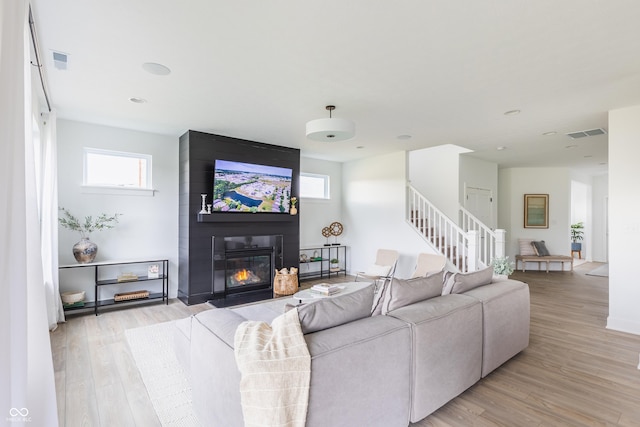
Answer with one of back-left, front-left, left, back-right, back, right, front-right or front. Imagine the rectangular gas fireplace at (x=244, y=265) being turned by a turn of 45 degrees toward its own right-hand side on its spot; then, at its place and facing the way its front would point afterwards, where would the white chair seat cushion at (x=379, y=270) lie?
left

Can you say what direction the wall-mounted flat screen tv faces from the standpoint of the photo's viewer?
facing the viewer and to the right of the viewer

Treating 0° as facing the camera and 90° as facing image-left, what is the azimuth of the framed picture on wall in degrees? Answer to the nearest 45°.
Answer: approximately 0°

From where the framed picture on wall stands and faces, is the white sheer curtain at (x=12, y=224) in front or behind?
in front

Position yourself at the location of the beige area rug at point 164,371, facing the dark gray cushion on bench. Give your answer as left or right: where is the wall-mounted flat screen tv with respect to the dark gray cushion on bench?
left

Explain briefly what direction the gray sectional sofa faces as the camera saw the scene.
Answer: facing away from the viewer and to the left of the viewer

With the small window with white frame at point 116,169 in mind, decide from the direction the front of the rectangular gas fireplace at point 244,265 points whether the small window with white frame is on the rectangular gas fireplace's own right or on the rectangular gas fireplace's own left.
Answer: on the rectangular gas fireplace's own right

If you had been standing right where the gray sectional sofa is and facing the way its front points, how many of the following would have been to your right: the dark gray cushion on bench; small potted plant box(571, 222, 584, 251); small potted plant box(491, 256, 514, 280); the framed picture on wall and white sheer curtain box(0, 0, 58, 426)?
4

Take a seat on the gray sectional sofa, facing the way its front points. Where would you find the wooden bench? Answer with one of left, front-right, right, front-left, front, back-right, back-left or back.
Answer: right

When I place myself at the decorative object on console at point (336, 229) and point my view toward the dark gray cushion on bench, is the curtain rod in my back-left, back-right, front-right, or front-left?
back-right

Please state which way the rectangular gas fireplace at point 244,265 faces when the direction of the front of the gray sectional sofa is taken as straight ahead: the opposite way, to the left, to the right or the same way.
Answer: the opposite way

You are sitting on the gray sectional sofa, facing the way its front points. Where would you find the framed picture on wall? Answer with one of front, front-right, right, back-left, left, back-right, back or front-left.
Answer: right

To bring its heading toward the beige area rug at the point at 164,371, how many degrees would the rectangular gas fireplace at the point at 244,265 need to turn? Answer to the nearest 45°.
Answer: approximately 45° to its right

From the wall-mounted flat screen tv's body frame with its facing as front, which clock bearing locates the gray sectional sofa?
The gray sectional sofa is roughly at 1 o'clock from the wall-mounted flat screen tv.

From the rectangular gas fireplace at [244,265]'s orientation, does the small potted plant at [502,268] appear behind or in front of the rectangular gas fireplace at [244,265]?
in front

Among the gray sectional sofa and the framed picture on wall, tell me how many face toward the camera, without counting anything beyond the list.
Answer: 1
